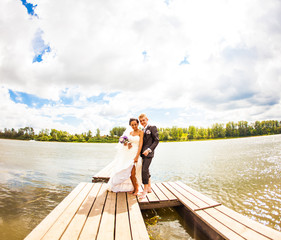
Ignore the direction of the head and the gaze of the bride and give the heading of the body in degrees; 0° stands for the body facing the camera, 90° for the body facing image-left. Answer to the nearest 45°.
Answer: approximately 0°

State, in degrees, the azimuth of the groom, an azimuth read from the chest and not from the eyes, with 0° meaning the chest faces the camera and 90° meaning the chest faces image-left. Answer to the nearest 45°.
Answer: approximately 45°
